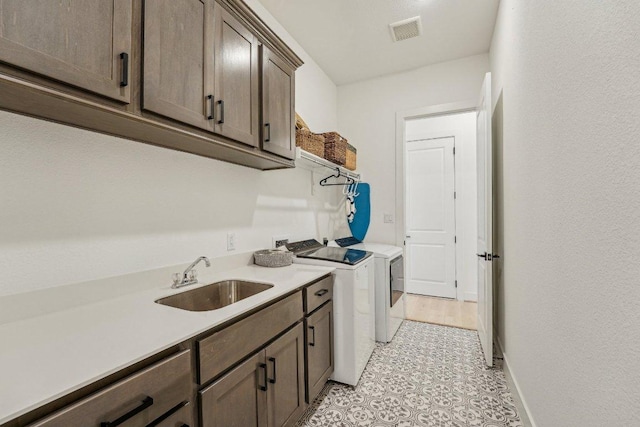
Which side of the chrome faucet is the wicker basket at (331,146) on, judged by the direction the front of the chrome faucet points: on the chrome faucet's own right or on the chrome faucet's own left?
on the chrome faucet's own left

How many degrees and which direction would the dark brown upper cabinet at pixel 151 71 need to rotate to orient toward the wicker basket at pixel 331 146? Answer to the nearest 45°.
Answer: approximately 90° to its left

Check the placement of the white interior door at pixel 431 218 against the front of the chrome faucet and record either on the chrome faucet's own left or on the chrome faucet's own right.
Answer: on the chrome faucet's own left

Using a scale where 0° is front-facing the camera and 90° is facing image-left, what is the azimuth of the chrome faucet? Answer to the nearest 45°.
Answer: approximately 315°

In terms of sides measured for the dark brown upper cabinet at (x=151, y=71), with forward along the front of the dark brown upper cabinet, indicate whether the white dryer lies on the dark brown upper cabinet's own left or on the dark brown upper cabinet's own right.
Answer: on the dark brown upper cabinet's own left

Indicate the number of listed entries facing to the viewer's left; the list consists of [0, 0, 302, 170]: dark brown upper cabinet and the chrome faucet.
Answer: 0

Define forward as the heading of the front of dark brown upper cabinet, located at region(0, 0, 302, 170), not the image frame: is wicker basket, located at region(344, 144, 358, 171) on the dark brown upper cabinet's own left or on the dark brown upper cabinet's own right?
on the dark brown upper cabinet's own left

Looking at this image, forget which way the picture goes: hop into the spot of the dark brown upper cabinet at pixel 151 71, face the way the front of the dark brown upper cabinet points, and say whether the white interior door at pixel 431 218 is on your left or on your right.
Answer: on your left

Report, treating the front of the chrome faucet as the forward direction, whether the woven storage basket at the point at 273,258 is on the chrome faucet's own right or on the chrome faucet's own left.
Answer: on the chrome faucet's own left

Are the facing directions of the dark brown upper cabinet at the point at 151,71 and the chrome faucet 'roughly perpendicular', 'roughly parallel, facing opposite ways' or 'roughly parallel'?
roughly parallel

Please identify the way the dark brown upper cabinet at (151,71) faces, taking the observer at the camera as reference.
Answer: facing the viewer and to the right of the viewer

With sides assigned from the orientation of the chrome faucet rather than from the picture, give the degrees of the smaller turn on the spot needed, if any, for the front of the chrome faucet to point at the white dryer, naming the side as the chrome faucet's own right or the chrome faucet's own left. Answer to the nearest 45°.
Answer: approximately 45° to the chrome faucet's own left
